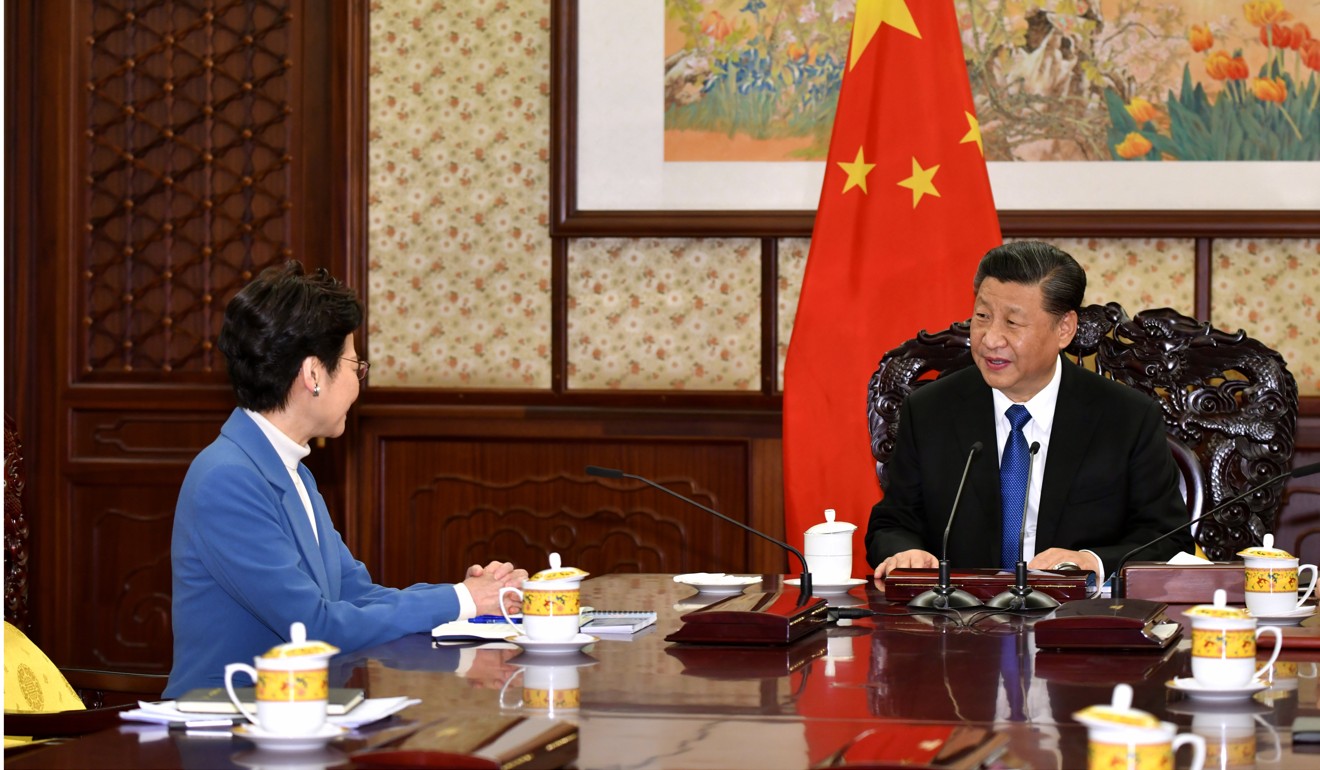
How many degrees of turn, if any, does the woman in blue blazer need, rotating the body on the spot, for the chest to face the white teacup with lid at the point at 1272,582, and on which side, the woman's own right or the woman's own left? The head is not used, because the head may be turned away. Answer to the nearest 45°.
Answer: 0° — they already face it

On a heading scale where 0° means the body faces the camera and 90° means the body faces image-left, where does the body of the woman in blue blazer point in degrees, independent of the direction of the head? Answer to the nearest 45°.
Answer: approximately 270°

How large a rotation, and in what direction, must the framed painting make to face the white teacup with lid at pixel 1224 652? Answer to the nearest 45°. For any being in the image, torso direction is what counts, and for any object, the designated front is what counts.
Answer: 0° — it already faces it

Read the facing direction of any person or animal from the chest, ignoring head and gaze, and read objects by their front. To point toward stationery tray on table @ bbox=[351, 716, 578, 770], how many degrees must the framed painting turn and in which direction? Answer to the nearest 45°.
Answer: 0° — it already faces it

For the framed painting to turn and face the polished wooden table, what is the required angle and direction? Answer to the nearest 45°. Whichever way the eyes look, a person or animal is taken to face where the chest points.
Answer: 0° — it already faces it

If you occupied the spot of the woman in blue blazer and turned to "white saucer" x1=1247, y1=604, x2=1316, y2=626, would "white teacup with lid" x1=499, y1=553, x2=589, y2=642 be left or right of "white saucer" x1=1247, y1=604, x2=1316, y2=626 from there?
right

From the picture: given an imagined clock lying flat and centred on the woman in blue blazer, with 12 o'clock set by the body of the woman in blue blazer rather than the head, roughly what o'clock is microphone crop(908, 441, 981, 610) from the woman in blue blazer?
The microphone is roughly at 12 o'clock from the woman in blue blazer.

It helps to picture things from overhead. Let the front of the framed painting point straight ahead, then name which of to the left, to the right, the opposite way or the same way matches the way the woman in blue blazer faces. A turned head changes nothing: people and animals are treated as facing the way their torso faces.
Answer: to the left

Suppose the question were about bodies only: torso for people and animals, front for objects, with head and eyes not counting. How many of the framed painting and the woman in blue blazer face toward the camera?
1

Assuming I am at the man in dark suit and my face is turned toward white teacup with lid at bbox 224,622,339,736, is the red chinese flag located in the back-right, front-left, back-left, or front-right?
back-right

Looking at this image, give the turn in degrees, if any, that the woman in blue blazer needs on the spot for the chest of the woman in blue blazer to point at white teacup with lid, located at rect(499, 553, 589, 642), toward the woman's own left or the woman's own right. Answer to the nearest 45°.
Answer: approximately 45° to the woman's own right

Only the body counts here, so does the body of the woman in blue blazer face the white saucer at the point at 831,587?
yes
